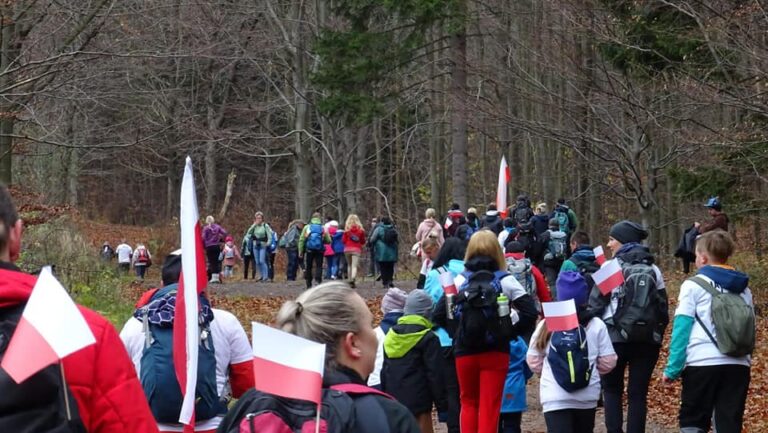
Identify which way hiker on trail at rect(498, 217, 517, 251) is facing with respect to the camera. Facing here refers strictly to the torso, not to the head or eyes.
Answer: away from the camera

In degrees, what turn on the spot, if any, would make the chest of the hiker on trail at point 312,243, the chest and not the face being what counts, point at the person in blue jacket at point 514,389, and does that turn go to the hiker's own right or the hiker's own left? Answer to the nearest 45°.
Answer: approximately 180°

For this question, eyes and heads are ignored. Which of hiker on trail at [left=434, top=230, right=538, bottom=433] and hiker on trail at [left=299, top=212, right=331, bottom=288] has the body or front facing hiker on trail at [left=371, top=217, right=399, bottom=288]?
hiker on trail at [left=434, top=230, right=538, bottom=433]

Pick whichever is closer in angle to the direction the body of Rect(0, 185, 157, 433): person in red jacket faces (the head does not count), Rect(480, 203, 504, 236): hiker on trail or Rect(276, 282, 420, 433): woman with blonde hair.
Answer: the hiker on trail

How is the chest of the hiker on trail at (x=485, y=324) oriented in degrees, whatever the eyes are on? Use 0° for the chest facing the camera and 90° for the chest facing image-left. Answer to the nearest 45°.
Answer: approximately 180°

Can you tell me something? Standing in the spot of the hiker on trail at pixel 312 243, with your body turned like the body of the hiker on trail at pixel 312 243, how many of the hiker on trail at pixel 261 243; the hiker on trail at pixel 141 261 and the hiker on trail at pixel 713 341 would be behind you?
1

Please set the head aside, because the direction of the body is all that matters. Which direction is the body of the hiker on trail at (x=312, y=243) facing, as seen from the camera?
away from the camera

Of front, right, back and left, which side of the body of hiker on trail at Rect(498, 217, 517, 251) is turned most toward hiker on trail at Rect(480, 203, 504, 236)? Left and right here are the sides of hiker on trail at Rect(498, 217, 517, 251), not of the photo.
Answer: front

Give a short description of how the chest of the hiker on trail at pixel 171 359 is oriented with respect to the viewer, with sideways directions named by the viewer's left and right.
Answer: facing away from the viewer

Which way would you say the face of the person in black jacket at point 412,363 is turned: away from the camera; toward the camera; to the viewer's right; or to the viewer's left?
away from the camera

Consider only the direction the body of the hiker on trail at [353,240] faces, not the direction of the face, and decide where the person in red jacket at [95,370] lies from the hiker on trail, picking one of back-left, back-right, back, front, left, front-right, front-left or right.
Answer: back
